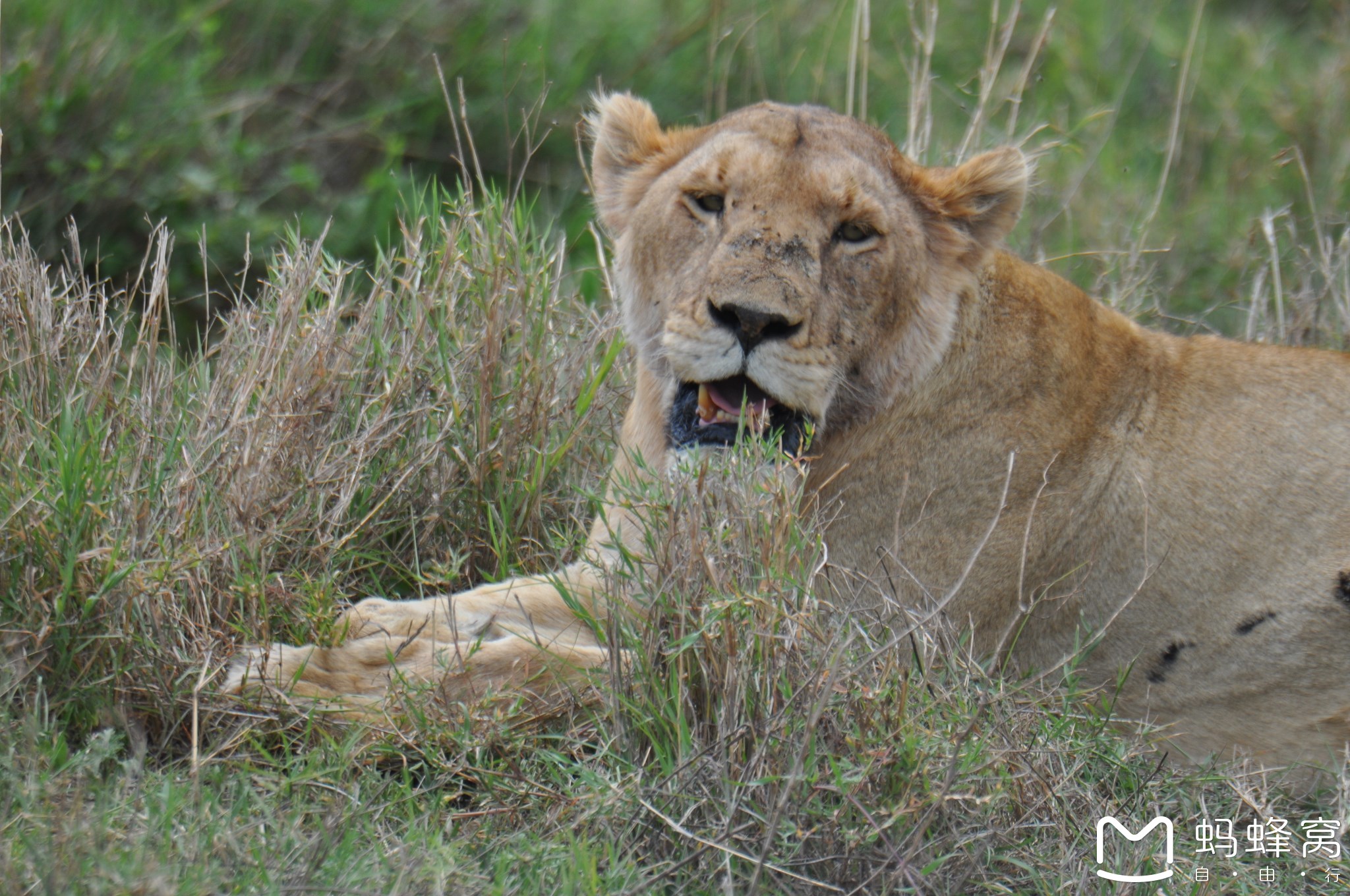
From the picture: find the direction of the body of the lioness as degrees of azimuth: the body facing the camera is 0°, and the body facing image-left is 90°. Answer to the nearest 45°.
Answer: approximately 90°
